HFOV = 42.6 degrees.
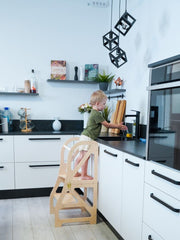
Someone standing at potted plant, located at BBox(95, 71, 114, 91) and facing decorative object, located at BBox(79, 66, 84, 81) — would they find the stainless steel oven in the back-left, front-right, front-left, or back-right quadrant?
back-left

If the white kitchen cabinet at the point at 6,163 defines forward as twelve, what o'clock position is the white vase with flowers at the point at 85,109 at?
The white vase with flowers is roughly at 9 o'clock from the white kitchen cabinet.

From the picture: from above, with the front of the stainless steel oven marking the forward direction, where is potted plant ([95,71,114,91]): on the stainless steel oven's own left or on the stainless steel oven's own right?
on the stainless steel oven's own right

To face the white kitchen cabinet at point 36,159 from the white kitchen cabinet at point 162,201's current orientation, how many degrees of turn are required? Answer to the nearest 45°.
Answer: approximately 90° to its right

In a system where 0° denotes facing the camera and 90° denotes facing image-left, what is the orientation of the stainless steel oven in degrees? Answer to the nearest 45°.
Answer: approximately 45°

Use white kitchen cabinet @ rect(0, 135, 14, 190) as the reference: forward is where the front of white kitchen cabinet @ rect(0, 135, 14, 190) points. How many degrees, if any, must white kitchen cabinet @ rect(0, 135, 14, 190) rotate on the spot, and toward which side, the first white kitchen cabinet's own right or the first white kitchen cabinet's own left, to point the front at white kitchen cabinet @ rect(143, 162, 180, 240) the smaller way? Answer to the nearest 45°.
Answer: approximately 45° to the first white kitchen cabinet's own left
